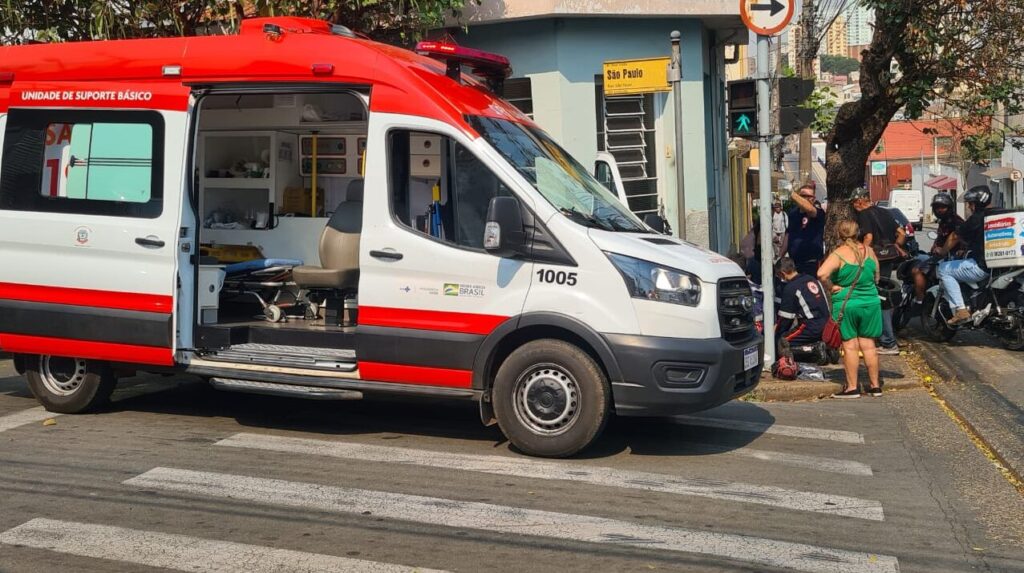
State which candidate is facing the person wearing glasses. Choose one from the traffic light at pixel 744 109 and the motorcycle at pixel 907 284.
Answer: the motorcycle

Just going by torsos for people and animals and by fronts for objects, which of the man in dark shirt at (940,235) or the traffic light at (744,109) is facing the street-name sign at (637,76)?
the man in dark shirt

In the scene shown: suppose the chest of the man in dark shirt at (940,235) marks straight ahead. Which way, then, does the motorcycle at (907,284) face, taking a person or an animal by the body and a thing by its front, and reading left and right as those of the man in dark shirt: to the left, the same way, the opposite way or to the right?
the same way

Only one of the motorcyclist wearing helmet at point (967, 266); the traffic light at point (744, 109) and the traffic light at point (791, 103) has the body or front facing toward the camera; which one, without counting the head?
the traffic light at point (744, 109)

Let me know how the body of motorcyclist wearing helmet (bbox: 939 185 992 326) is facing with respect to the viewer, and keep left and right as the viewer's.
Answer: facing to the left of the viewer

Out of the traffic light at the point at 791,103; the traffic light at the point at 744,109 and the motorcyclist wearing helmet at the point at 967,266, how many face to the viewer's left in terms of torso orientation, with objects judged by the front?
1

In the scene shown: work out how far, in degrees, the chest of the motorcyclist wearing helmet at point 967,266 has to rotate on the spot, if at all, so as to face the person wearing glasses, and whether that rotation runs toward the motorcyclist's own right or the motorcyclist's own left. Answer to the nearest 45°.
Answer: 0° — they already face them

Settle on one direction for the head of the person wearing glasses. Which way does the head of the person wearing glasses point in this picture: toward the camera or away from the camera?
toward the camera

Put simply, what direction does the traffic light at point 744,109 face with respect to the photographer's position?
facing the viewer

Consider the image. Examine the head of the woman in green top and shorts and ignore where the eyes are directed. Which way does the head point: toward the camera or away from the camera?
away from the camera

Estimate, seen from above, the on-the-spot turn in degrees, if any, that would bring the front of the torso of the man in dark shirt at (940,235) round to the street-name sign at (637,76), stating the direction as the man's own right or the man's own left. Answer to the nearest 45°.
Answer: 0° — they already face it

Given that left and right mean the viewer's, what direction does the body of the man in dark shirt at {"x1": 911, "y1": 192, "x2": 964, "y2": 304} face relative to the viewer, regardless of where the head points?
facing the viewer and to the left of the viewer

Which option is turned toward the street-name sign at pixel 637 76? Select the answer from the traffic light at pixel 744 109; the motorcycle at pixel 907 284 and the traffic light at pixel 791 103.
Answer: the motorcycle

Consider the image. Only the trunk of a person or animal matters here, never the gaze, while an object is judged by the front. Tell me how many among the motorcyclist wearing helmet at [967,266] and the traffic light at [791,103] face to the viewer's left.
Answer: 1

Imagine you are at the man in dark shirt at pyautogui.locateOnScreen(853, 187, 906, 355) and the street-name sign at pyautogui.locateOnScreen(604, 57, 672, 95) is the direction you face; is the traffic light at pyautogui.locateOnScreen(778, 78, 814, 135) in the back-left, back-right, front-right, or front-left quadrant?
front-left
